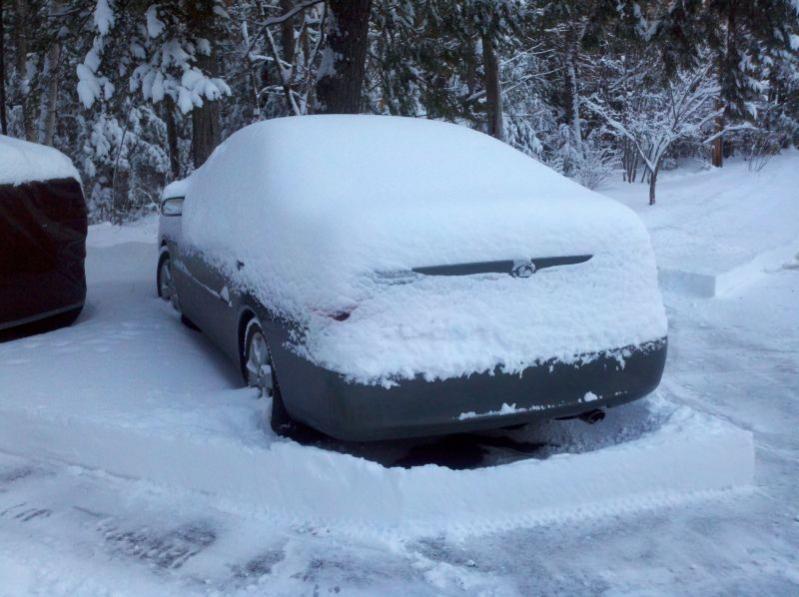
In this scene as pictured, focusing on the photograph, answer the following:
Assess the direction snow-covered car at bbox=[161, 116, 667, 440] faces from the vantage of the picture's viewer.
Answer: facing away from the viewer and to the left of the viewer

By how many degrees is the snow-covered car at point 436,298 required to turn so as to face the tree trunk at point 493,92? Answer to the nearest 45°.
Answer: approximately 45° to its right

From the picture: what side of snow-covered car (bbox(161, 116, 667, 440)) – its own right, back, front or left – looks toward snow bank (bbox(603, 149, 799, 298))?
right

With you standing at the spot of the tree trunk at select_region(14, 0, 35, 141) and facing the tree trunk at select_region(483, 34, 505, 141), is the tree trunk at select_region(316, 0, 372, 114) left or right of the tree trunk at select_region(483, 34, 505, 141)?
right

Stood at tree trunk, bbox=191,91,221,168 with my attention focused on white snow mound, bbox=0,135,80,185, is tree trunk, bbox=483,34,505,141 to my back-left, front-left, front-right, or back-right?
back-left

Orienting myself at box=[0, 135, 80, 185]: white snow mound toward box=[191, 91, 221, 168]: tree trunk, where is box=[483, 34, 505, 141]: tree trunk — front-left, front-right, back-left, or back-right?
front-right

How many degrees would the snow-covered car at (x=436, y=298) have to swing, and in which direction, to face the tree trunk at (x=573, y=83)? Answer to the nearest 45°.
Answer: approximately 45° to its right

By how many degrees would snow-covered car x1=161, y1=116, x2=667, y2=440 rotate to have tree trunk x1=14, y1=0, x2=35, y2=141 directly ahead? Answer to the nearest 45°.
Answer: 0° — it already faces it

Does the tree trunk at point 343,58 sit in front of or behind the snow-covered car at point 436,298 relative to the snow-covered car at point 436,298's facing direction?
in front
